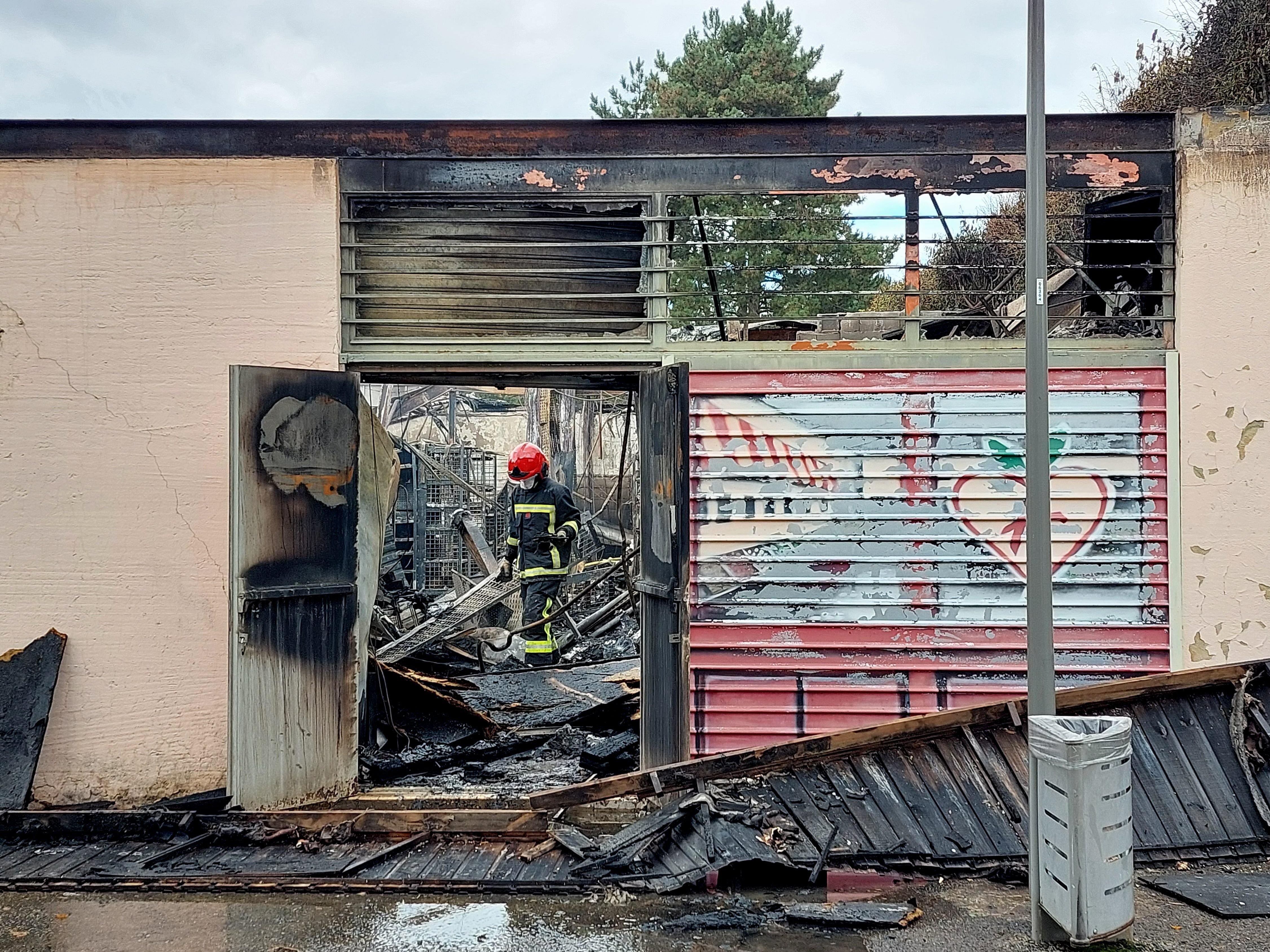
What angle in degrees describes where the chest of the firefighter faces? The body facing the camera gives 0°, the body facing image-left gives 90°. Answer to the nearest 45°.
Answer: approximately 45°

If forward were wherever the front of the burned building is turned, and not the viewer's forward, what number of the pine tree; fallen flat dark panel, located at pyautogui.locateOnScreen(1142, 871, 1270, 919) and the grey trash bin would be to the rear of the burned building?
1

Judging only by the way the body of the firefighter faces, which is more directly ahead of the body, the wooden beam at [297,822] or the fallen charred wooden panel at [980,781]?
the wooden beam
